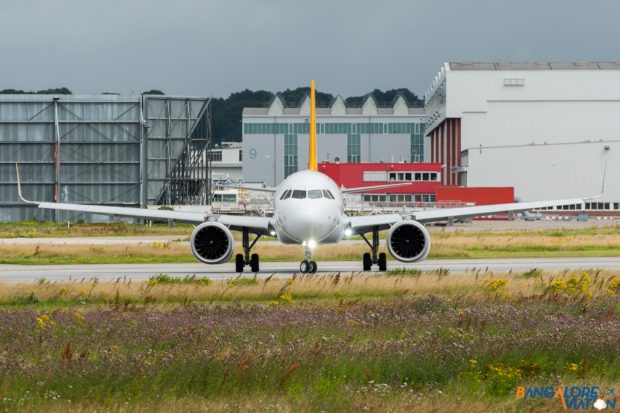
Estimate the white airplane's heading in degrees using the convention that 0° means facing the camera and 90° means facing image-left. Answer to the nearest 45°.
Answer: approximately 0°

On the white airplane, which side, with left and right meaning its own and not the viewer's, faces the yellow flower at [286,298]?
front

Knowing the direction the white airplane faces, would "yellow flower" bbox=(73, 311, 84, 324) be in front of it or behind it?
in front

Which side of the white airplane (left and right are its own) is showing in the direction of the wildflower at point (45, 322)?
front
